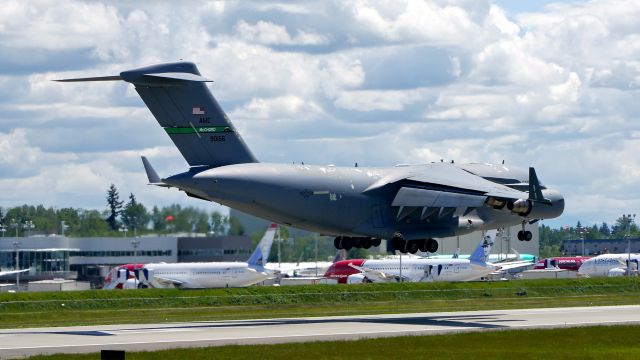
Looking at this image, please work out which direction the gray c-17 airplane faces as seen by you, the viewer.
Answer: facing away from the viewer and to the right of the viewer
